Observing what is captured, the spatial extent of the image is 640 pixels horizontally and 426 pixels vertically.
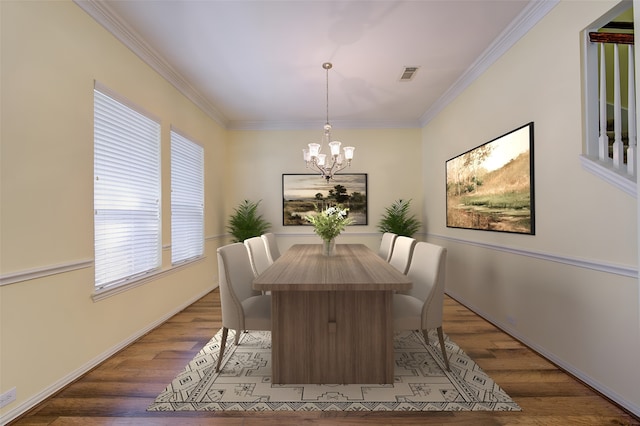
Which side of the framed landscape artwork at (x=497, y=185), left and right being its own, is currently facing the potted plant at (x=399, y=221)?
right

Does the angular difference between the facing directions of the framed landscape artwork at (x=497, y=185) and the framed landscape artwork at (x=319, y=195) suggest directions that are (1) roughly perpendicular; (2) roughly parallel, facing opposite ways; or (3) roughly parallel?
roughly perpendicular

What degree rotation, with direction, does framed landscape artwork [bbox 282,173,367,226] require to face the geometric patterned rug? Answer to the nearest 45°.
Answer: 0° — it already faces it

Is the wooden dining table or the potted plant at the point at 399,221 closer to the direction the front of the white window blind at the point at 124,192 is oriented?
the wooden dining table

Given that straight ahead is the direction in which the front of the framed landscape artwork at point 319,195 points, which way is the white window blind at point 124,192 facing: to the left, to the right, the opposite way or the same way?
to the left

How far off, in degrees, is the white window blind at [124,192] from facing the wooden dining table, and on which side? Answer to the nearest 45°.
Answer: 0° — it already faces it
